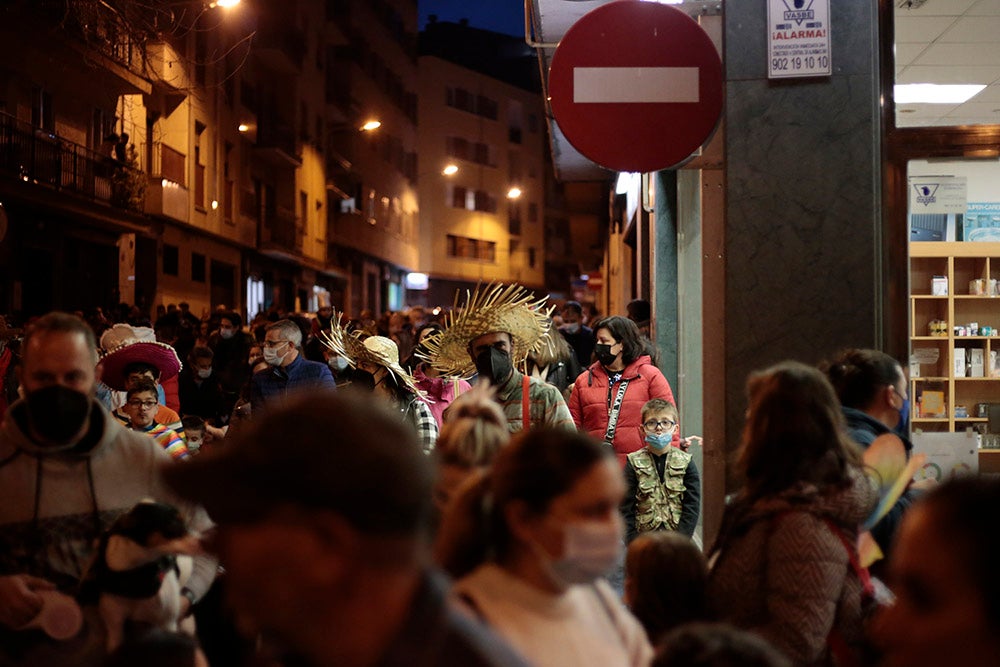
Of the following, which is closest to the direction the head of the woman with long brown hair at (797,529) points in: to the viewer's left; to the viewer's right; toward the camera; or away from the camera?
away from the camera

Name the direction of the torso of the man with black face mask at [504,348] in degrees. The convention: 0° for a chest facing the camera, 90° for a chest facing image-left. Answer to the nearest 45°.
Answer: approximately 0°

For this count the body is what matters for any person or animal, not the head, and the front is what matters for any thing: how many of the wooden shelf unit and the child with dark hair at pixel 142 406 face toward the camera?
2

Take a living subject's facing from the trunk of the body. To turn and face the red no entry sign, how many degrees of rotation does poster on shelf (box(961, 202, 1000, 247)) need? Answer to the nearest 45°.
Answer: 0° — it already faces it
